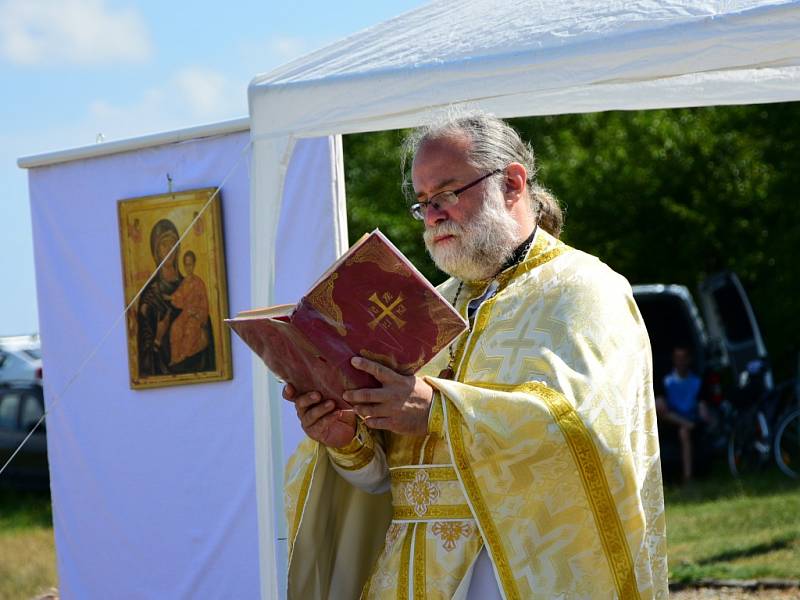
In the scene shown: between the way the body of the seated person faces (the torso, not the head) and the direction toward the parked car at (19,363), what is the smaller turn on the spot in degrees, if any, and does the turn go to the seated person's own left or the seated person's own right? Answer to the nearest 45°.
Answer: approximately 90° to the seated person's own right

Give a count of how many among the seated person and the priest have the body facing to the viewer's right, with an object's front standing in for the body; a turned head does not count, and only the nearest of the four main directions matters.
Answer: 0

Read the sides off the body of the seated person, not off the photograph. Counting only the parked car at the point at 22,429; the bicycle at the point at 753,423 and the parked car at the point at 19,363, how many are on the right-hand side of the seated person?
2

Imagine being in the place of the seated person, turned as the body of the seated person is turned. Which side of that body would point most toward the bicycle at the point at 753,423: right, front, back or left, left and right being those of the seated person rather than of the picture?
left

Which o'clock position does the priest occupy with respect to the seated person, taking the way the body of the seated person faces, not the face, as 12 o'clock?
The priest is roughly at 12 o'clock from the seated person.

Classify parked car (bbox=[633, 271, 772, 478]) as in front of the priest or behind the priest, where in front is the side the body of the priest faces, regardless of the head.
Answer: behind

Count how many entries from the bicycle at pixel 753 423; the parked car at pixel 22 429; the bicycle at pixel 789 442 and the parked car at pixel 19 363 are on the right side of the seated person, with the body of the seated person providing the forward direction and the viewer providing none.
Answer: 2

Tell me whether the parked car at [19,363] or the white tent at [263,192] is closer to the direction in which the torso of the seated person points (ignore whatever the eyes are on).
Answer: the white tent

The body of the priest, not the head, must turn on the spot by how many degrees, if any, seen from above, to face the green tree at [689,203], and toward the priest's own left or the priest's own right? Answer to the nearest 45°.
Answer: approximately 135° to the priest's own right

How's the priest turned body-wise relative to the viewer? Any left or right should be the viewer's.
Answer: facing the viewer and to the left of the viewer

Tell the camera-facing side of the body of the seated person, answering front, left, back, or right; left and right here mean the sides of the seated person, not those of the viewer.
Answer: front
